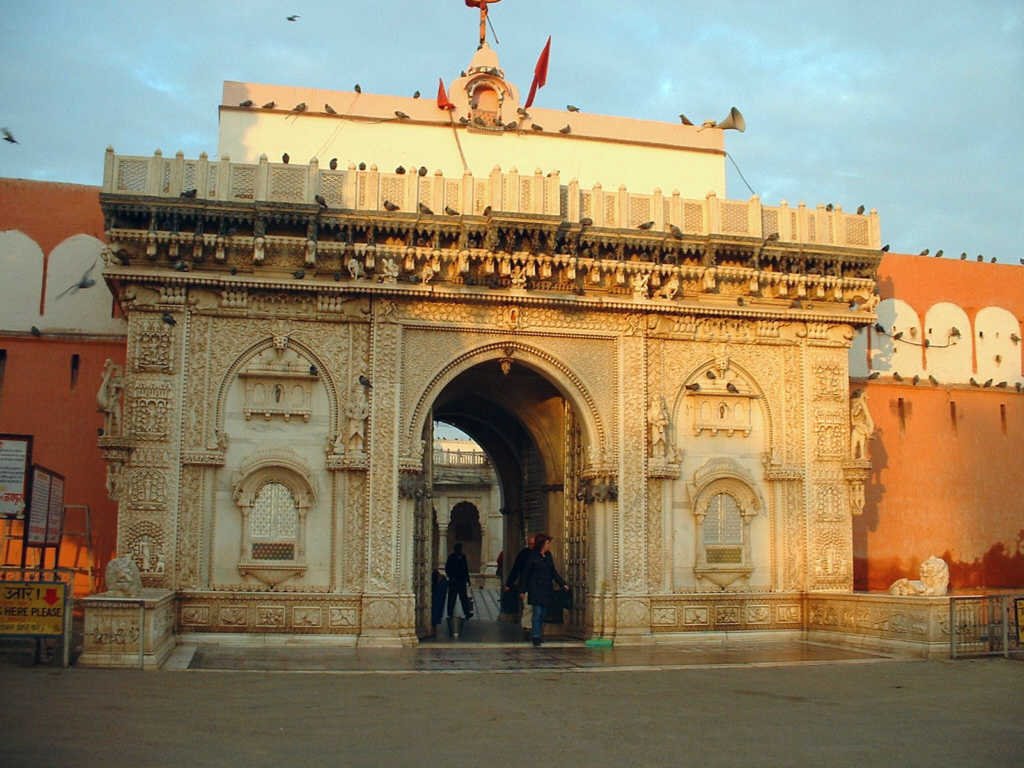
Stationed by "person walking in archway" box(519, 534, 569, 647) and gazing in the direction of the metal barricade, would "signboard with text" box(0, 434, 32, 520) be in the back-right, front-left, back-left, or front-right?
back-right

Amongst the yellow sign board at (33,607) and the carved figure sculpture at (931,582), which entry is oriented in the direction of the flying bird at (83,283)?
the carved figure sculpture

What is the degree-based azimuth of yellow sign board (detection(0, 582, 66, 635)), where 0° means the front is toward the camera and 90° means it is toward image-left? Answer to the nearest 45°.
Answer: approximately 0°

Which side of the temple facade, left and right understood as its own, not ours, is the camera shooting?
front

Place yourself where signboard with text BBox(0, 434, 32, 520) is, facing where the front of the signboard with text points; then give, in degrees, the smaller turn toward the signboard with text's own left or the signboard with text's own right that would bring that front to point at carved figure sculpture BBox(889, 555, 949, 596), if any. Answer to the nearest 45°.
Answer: approximately 90° to the signboard with text's own left

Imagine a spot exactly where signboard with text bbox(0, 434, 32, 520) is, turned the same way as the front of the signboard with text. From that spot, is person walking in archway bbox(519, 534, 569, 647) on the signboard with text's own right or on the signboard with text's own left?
on the signboard with text's own left

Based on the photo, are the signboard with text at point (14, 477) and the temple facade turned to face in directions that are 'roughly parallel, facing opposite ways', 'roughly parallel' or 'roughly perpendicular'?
roughly parallel

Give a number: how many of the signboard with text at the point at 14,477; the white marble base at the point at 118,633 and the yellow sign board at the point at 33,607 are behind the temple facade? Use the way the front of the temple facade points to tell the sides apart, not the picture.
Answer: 0

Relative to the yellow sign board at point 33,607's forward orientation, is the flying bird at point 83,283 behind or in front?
behind

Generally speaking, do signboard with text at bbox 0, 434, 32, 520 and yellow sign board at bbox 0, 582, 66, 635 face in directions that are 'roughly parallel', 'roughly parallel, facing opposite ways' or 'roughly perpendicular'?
roughly parallel

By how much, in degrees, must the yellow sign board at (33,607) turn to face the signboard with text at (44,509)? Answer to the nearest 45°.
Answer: approximately 180°
